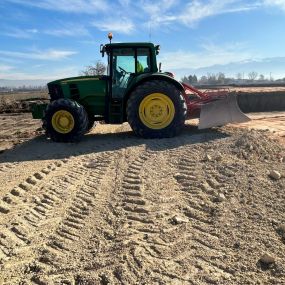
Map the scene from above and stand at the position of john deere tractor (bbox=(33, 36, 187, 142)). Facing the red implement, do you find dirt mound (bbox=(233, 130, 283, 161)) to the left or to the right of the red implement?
right

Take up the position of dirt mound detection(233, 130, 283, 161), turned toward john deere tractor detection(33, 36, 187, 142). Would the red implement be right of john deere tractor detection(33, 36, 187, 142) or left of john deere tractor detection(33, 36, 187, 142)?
right

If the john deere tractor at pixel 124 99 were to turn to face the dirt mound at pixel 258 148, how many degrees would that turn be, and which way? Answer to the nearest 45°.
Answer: approximately 135° to its left

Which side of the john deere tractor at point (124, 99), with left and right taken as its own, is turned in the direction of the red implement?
back

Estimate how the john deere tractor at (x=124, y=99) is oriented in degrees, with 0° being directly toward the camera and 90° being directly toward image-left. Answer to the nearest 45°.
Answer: approximately 90°
